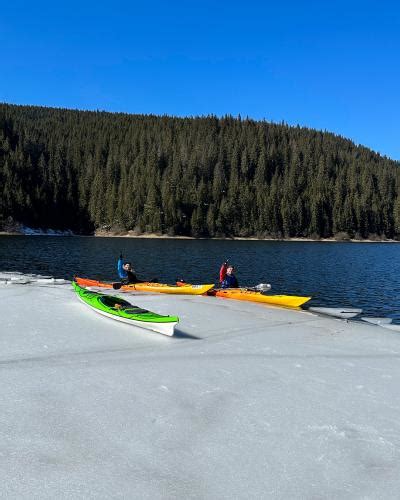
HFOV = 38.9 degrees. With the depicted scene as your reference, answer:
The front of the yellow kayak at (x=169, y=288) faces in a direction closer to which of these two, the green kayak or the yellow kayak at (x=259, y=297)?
the yellow kayak

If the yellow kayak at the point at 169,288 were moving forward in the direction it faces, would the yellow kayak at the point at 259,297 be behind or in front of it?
in front

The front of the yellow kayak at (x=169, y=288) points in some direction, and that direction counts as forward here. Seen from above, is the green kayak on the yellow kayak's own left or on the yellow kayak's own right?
on the yellow kayak's own right

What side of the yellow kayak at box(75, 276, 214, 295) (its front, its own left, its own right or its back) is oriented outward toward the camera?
right

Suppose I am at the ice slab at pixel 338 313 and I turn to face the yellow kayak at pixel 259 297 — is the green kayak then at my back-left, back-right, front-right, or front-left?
front-left

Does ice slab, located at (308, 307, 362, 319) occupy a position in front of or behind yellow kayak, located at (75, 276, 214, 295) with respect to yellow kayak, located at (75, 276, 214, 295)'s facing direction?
in front

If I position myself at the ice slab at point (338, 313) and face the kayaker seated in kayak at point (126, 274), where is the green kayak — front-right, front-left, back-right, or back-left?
front-left

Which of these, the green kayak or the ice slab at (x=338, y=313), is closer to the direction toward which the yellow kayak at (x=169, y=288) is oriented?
the ice slab

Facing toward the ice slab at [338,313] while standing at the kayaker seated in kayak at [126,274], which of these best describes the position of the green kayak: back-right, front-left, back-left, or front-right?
front-right
